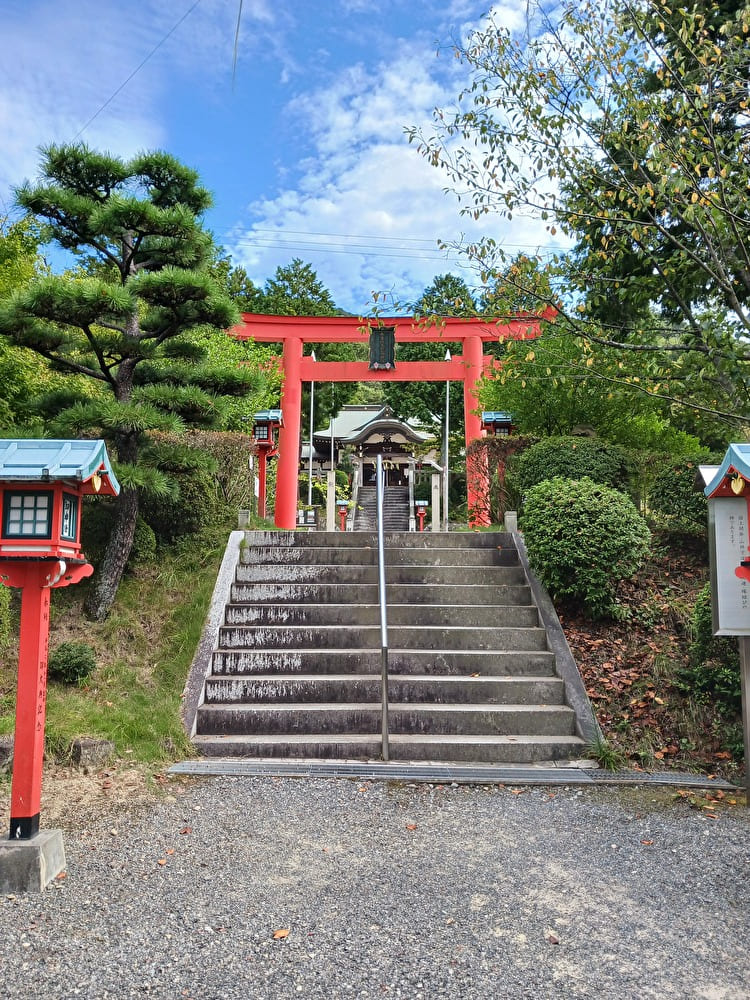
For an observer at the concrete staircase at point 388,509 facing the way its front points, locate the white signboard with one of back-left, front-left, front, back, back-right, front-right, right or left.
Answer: front

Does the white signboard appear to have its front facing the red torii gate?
no

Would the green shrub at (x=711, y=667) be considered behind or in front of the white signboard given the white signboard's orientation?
behind

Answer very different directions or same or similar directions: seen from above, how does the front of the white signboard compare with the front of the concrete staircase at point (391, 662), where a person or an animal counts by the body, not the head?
same or similar directions

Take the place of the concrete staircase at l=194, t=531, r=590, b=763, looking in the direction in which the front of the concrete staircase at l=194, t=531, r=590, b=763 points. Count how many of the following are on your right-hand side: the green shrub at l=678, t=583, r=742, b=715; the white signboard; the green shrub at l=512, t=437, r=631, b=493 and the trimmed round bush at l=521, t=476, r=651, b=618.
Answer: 0

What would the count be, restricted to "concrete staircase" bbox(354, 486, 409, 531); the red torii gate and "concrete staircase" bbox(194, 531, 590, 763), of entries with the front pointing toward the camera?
3

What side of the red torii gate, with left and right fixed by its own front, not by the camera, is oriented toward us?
front

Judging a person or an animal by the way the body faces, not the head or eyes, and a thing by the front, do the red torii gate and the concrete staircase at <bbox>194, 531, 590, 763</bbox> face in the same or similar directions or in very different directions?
same or similar directions

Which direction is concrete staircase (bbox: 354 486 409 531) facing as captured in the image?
toward the camera

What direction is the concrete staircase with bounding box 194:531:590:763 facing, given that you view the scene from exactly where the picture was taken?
facing the viewer

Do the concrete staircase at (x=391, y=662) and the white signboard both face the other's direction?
no

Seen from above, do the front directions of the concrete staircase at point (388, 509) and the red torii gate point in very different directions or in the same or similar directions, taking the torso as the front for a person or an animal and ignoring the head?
same or similar directions

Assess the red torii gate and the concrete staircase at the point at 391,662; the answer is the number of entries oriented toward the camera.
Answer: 2
